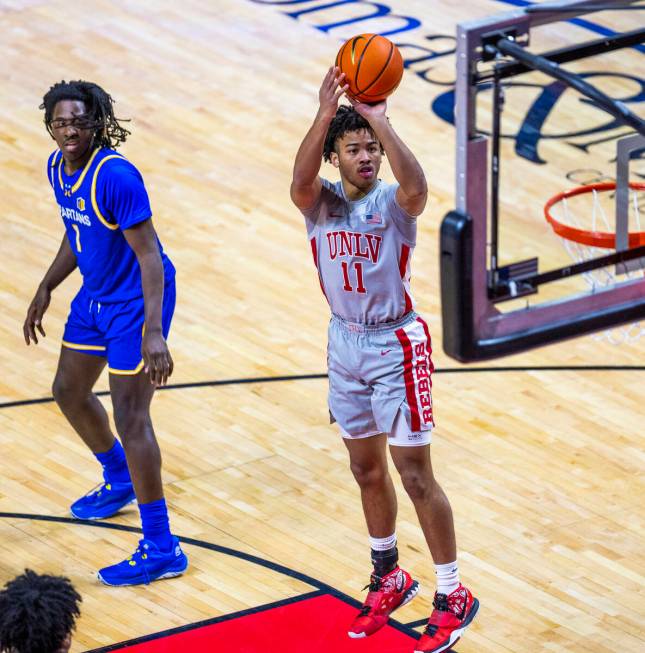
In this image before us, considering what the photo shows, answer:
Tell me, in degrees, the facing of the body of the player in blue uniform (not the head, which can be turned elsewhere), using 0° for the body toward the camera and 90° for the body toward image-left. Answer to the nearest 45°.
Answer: approximately 45°

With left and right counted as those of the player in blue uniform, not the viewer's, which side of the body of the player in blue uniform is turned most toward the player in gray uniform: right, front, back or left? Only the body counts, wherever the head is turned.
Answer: left
